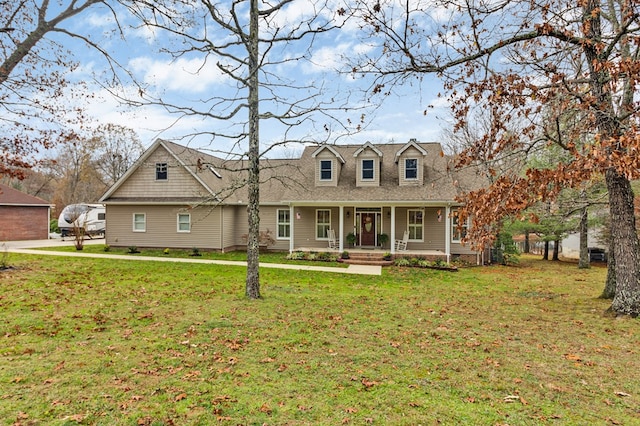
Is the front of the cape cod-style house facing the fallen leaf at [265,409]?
yes

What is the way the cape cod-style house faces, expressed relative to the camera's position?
facing the viewer

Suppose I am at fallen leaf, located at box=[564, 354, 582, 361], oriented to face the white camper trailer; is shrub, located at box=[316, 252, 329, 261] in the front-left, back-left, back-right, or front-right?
front-right

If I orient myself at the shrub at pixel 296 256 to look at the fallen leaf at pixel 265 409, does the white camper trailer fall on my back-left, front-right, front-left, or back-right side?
back-right

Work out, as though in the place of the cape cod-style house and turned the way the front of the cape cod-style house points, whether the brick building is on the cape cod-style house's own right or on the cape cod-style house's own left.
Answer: on the cape cod-style house's own right

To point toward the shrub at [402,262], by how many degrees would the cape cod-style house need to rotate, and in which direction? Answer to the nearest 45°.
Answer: approximately 45° to its left

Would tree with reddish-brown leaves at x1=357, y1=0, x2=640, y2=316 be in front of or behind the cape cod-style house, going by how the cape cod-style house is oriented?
in front

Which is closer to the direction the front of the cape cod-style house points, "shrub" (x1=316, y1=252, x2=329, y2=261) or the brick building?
the shrub

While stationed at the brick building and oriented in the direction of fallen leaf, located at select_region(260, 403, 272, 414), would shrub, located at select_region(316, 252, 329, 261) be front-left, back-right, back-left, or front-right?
front-left

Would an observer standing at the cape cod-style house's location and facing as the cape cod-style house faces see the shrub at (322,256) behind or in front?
in front
